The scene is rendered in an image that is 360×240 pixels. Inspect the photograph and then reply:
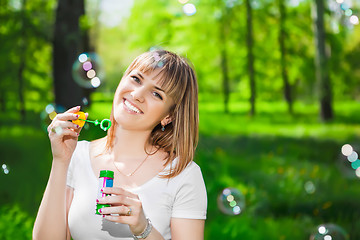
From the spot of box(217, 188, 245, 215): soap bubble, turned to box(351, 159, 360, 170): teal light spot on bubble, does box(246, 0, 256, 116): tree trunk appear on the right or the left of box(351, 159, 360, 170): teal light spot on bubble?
left

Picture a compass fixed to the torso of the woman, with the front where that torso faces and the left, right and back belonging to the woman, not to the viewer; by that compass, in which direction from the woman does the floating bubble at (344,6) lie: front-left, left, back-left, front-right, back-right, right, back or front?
left

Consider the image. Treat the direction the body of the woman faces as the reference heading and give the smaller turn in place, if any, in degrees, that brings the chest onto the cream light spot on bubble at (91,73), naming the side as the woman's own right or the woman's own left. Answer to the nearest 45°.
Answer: approximately 135° to the woman's own right

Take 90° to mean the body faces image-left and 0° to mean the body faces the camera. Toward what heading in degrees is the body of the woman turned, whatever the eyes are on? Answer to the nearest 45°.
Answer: approximately 45°

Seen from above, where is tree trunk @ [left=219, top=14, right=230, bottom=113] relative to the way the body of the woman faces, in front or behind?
behind

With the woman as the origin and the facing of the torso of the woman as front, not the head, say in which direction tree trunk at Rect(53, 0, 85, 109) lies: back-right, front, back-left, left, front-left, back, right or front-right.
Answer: back-right

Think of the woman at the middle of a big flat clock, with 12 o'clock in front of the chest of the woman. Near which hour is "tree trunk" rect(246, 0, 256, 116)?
The tree trunk is roughly at 5 o'clock from the woman.

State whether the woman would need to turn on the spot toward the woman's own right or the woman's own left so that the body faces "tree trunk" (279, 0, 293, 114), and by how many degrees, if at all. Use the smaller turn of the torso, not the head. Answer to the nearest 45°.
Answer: approximately 180°
